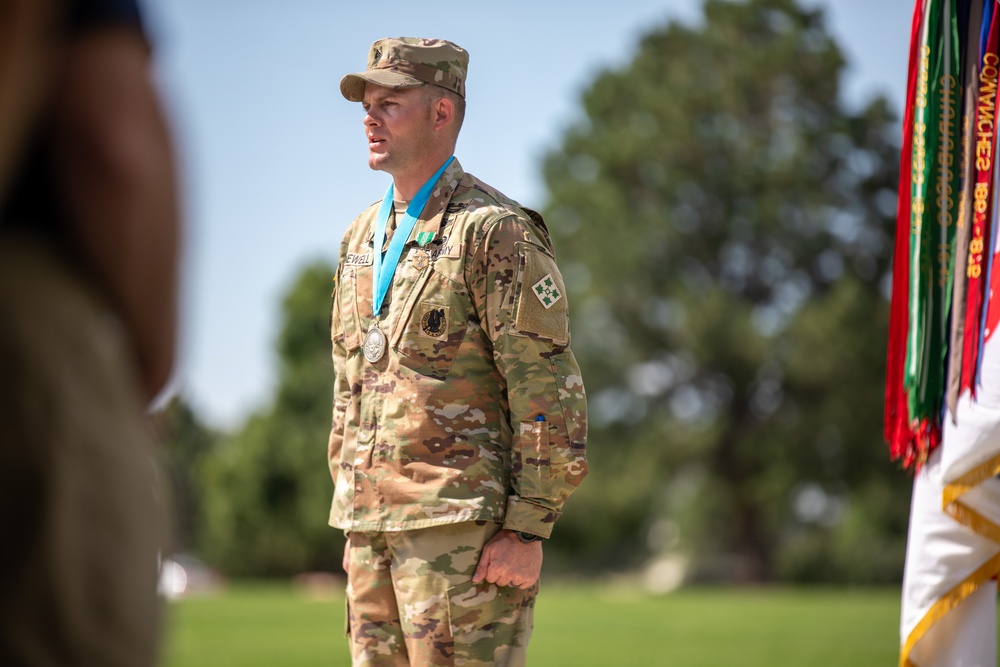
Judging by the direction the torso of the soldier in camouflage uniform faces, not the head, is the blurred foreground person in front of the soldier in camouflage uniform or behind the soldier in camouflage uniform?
in front

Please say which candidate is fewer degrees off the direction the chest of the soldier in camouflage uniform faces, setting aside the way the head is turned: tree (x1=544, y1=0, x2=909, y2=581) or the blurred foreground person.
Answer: the blurred foreground person

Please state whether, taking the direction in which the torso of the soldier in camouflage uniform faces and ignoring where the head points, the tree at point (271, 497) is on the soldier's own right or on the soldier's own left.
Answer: on the soldier's own right

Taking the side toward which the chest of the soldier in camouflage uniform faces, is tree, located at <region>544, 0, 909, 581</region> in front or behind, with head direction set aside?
behind

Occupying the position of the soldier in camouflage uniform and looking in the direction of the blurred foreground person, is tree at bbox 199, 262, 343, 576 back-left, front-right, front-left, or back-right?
back-right

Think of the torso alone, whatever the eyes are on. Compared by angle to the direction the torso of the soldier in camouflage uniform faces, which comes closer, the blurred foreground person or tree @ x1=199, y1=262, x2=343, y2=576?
the blurred foreground person

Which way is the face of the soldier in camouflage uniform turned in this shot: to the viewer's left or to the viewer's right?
to the viewer's left

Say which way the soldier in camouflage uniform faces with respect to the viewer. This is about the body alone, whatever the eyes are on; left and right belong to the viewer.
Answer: facing the viewer and to the left of the viewer
